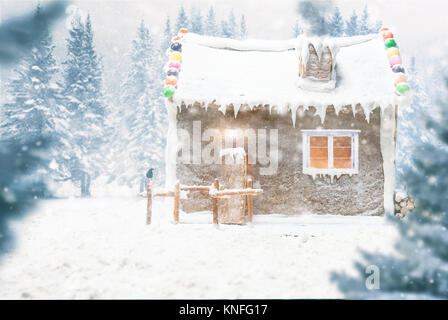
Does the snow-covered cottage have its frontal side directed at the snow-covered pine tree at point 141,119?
no

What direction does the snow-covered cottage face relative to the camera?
toward the camera

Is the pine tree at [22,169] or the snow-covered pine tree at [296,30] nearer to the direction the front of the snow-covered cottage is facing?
the pine tree

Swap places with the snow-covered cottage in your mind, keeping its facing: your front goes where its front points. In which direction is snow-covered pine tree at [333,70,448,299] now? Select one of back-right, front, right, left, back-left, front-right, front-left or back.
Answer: front

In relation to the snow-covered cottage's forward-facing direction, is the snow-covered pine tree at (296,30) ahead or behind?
behind

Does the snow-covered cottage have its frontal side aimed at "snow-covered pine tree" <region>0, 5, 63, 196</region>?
no

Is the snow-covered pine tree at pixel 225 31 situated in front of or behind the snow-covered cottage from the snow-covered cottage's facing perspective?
behind

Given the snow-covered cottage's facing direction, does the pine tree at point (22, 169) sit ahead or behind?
ahead

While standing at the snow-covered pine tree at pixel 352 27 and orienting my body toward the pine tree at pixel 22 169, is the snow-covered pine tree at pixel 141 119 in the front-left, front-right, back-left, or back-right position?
front-right

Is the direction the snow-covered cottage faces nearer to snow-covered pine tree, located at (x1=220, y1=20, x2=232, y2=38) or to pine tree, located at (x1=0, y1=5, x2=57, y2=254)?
the pine tree
